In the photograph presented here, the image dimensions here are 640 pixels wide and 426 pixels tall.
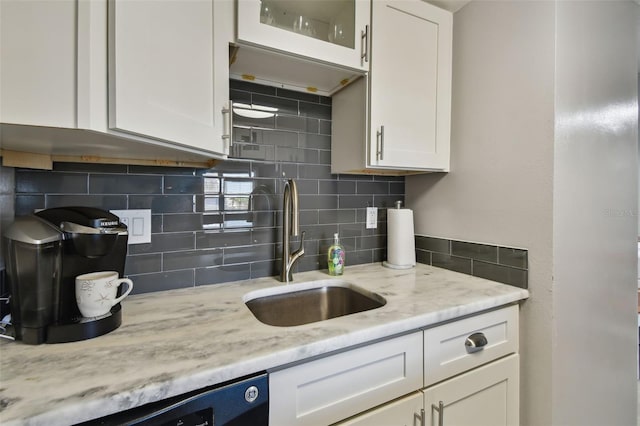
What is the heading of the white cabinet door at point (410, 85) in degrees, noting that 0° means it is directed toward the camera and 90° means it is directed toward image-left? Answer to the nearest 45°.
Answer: approximately 315°

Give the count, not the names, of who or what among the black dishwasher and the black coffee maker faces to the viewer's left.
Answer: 0

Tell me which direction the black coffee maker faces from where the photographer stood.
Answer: facing the viewer and to the right of the viewer

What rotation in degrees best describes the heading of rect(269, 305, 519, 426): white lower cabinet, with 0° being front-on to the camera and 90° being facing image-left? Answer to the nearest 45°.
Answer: approximately 315°

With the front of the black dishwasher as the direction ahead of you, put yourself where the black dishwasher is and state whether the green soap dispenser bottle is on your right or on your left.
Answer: on your left
